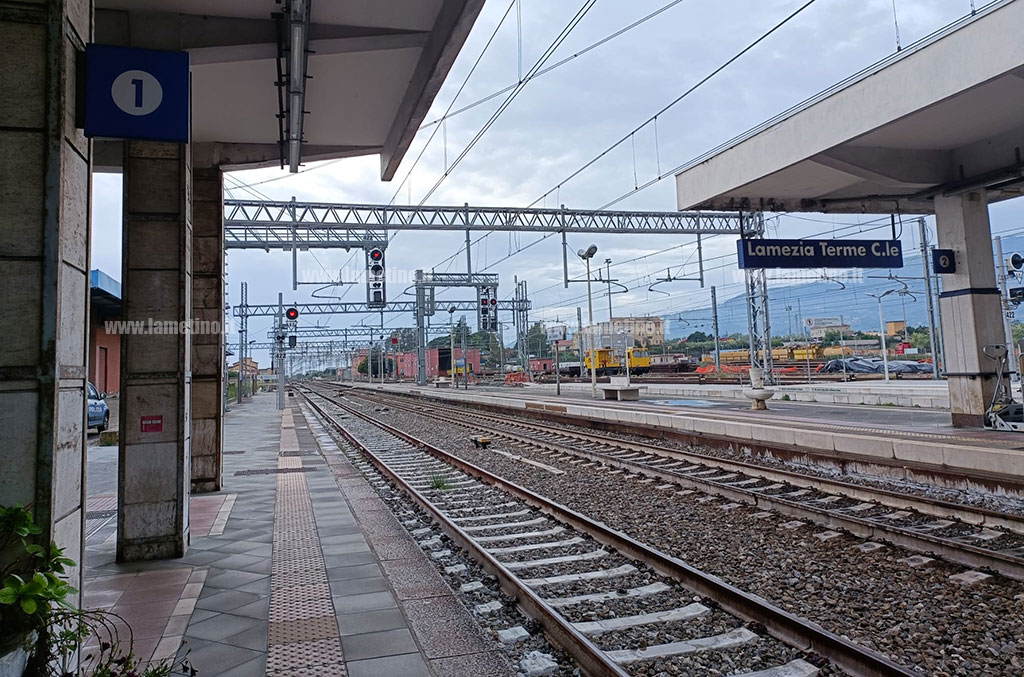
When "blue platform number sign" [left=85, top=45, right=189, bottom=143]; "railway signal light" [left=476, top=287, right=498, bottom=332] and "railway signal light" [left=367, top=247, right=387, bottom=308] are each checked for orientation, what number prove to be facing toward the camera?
3

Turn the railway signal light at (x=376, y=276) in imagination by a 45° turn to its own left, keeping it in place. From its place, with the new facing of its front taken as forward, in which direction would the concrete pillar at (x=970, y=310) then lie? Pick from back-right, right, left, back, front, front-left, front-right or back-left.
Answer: front

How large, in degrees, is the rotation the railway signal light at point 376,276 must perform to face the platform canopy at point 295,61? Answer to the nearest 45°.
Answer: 0° — it already faces it

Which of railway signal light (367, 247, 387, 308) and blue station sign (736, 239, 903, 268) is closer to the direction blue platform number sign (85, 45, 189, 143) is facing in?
the blue station sign

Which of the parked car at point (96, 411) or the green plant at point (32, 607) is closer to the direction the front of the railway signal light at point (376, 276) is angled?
the green plant

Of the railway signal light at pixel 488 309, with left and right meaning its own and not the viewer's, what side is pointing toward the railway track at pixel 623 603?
front

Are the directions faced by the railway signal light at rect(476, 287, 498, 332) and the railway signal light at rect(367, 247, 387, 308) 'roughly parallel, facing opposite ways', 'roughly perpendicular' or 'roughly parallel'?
roughly parallel

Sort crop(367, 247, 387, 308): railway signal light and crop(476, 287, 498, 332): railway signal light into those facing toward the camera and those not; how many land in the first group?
2

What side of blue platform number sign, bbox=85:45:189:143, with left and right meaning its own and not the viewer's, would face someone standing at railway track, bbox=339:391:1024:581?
left

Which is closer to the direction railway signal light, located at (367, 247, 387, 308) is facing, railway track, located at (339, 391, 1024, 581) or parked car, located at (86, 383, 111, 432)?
the railway track

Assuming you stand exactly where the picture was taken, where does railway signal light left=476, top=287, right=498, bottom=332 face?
facing the viewer

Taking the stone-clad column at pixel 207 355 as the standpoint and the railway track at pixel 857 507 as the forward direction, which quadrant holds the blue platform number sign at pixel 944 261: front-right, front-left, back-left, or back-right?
front-left

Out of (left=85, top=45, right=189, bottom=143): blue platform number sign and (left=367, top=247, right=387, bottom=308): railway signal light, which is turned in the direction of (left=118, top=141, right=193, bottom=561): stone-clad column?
the railway signal light

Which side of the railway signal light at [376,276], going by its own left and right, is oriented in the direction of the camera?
front

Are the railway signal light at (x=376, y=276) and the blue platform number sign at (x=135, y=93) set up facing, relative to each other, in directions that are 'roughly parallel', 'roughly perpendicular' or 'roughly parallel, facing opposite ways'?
roughly parallel

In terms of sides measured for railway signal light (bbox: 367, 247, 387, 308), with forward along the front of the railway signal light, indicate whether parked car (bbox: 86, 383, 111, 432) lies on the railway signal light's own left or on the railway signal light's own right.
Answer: on the railway signal light's own right

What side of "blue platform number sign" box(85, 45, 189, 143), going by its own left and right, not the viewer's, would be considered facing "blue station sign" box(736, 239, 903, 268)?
left
